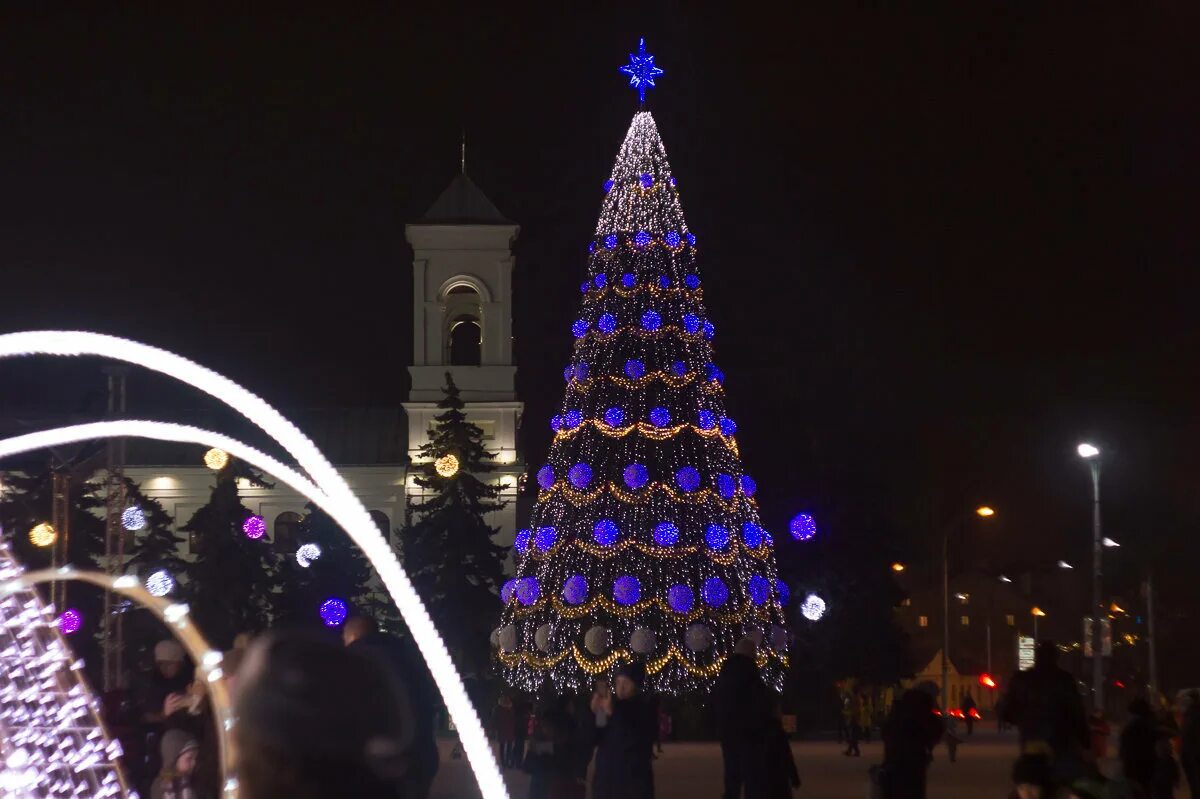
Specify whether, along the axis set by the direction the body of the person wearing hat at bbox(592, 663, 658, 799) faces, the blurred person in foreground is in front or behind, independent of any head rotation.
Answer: in front

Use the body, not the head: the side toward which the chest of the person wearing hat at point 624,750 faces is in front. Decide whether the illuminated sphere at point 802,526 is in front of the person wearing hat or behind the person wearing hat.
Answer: behind

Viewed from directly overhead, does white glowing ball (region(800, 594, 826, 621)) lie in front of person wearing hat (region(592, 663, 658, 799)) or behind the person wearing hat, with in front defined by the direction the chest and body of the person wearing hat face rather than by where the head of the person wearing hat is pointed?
behind

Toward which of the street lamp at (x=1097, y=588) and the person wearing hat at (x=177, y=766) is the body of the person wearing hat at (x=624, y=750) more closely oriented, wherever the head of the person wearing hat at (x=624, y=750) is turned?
the person wearing hat

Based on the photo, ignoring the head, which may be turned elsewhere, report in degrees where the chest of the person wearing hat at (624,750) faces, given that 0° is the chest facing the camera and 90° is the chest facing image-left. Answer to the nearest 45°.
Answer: approximately 45°

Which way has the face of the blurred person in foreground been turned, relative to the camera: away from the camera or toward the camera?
away from the camera

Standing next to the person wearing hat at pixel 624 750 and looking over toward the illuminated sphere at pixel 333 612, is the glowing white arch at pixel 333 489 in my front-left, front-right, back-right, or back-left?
back-left

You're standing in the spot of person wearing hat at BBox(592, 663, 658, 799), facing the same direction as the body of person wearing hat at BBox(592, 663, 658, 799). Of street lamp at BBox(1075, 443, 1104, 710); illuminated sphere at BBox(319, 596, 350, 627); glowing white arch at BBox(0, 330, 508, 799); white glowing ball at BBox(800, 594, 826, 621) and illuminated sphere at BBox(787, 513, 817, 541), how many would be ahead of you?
1

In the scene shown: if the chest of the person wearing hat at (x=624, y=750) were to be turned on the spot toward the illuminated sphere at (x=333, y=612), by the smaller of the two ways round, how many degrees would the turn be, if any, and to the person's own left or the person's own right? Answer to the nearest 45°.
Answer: approximately 135° to the person's own right

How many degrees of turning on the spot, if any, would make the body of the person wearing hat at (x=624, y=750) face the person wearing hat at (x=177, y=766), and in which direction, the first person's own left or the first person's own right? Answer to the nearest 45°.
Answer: approximately 45° to the first person's own right

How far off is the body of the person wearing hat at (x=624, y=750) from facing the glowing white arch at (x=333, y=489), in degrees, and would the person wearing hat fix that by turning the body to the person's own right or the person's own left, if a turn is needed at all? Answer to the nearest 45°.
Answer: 0° — they already face it

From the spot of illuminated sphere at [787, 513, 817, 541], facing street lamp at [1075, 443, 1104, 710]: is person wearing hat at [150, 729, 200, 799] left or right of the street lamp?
right
